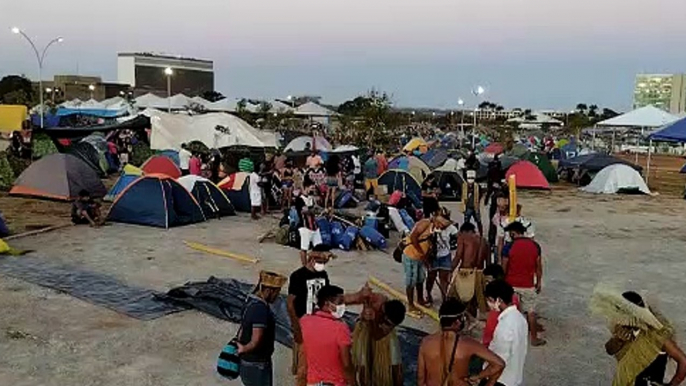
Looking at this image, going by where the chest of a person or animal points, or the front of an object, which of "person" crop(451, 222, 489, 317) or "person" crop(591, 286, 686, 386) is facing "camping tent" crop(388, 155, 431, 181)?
"person" crop(451, 222, 489, 317)

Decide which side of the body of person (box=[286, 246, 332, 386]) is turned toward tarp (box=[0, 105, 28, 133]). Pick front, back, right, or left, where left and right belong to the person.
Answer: back

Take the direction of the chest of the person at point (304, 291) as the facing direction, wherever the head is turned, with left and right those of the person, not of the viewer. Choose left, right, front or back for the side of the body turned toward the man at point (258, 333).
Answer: right

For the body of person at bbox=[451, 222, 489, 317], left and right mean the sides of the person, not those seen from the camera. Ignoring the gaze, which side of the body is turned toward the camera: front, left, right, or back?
back

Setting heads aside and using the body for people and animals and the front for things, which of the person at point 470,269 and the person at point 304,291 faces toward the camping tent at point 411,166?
the person at point 470,269

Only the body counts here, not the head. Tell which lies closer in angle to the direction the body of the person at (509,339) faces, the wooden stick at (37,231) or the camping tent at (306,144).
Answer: the wooden stick

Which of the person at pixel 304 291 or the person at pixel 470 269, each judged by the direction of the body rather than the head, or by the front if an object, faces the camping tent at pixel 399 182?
the person at pixel 470 269

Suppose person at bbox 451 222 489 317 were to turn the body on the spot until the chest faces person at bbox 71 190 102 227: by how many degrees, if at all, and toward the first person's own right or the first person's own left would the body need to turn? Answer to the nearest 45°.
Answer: approximately 45° to the first person's own left

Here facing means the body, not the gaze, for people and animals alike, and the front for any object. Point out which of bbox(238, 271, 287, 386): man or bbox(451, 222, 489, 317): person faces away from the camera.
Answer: the person
